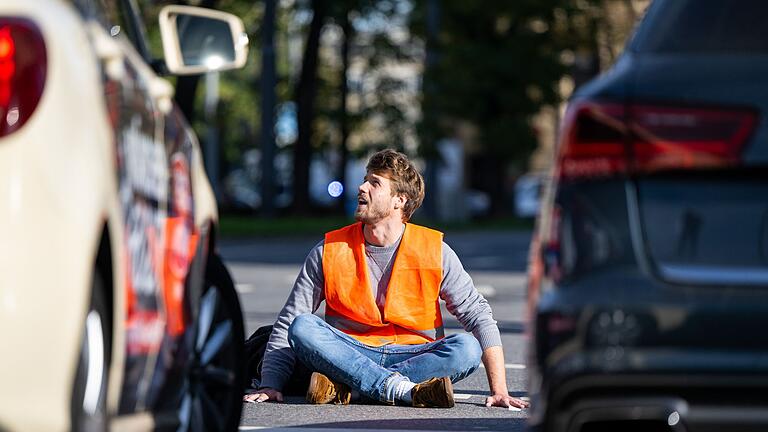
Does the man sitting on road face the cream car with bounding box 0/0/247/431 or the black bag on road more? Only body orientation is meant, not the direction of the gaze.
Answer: the cream car

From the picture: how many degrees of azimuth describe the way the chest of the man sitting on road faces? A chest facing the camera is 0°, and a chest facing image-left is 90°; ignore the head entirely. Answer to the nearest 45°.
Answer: approximately 0°

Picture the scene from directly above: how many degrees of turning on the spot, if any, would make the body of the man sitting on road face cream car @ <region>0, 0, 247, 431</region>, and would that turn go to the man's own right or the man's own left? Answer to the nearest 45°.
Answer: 0° — they already face it

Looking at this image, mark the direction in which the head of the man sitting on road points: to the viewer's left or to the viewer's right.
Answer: to the viewer's left
